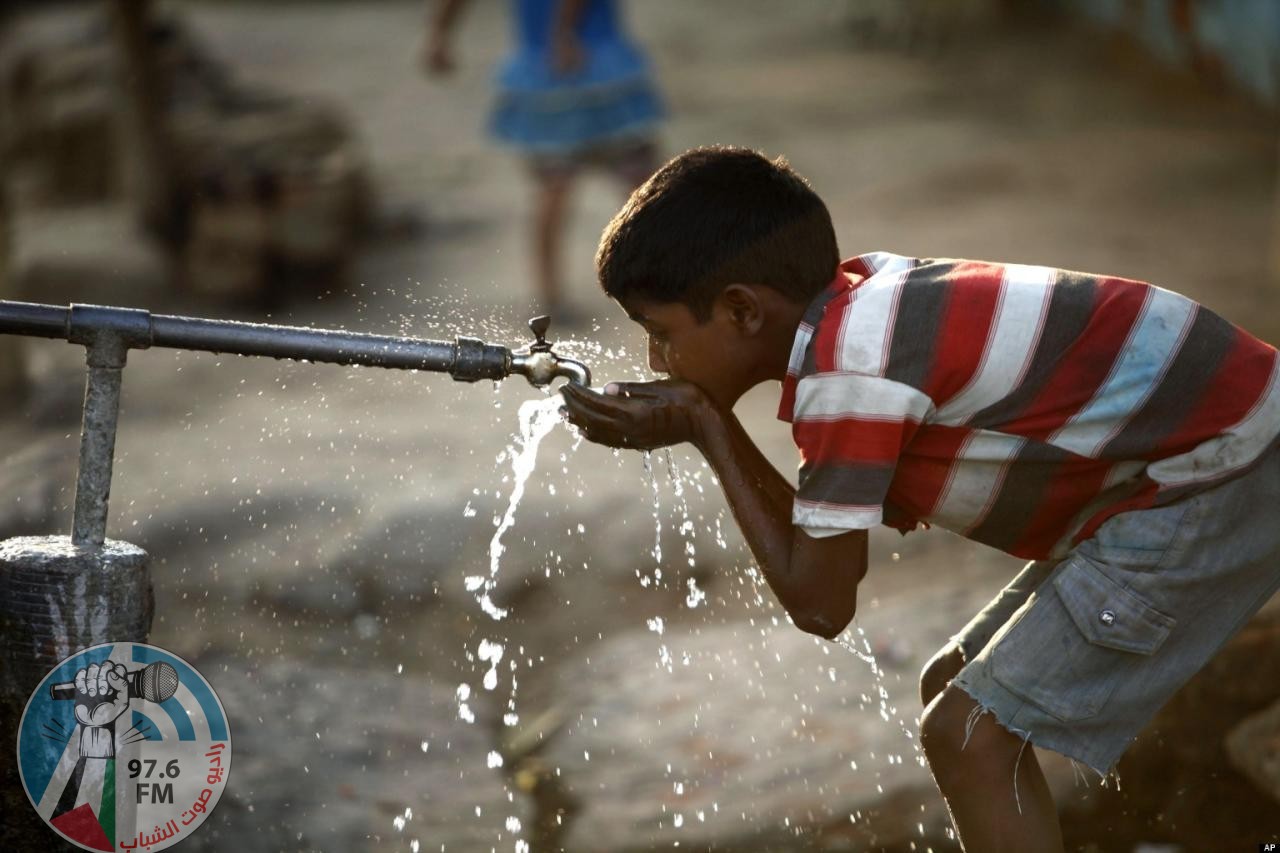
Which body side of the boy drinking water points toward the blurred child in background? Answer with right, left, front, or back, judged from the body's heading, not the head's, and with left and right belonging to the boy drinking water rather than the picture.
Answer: right

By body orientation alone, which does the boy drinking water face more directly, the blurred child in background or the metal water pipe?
the metal water pipe

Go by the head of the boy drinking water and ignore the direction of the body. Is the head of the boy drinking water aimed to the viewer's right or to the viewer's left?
to the viewer's left

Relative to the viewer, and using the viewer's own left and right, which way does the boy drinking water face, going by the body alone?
facing to the left of the viewer
